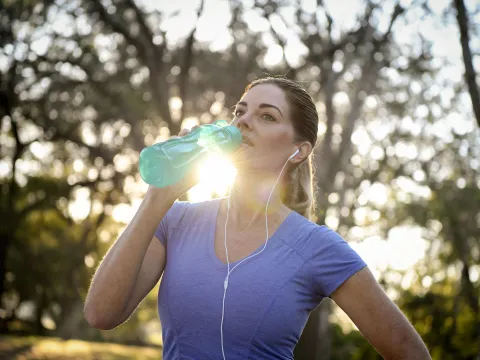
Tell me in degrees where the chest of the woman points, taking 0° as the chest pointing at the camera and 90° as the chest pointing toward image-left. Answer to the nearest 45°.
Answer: approximately 45°
